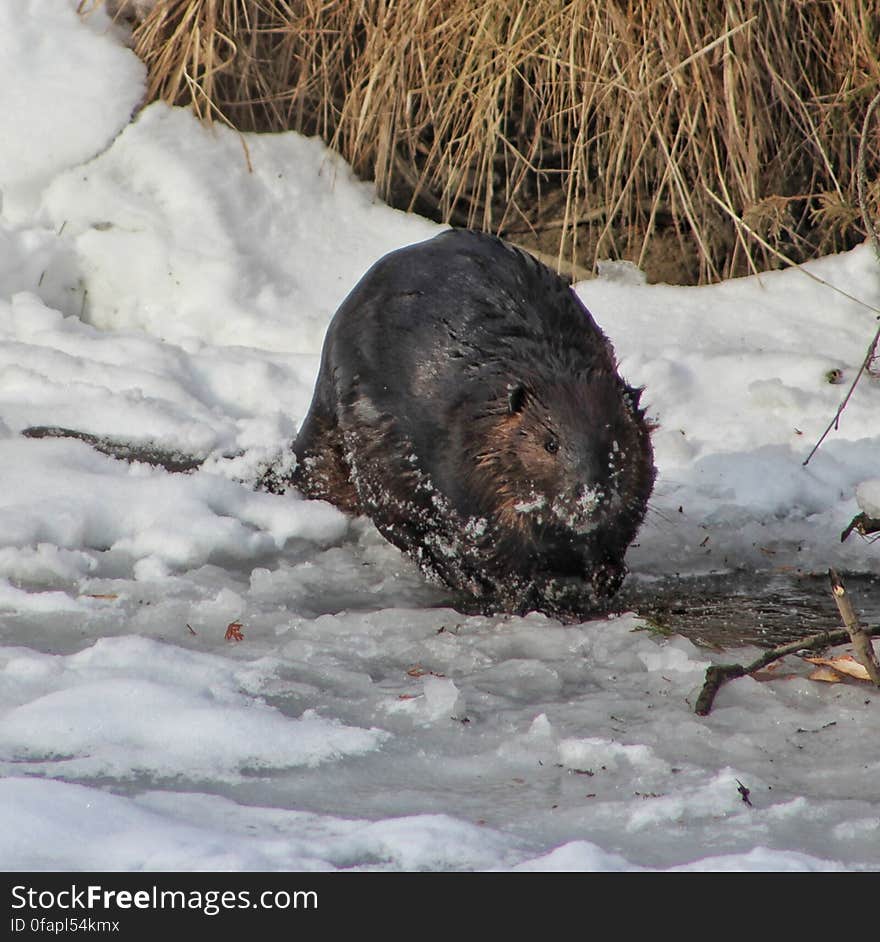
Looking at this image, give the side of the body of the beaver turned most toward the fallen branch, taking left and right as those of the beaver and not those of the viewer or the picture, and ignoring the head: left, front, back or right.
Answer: front

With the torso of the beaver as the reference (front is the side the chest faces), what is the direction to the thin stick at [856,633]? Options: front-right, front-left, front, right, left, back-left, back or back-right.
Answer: front

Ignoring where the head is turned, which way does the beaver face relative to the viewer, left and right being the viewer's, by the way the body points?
facing the viewer and to the right of the viewer
